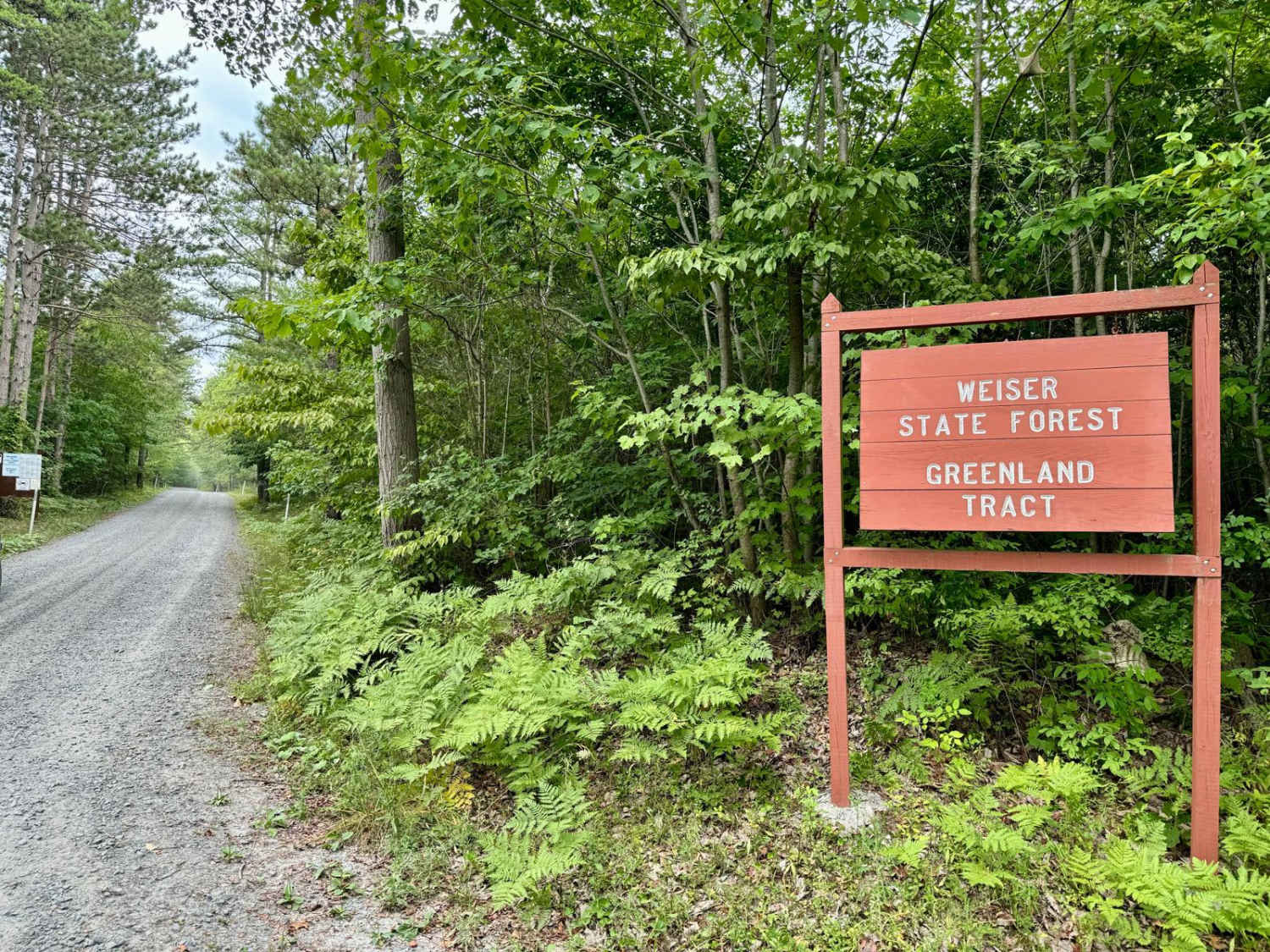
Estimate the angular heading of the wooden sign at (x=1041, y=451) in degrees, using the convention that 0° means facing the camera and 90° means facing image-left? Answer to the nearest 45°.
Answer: approximately 0°

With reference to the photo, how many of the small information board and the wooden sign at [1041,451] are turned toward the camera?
2

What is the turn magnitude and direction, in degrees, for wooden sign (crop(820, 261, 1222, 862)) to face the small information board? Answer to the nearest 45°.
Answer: approximately 90° to its right
